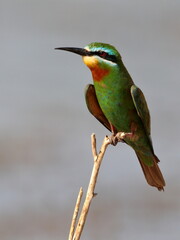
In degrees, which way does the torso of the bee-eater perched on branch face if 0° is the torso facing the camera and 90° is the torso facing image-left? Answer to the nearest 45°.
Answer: approximately 45°
